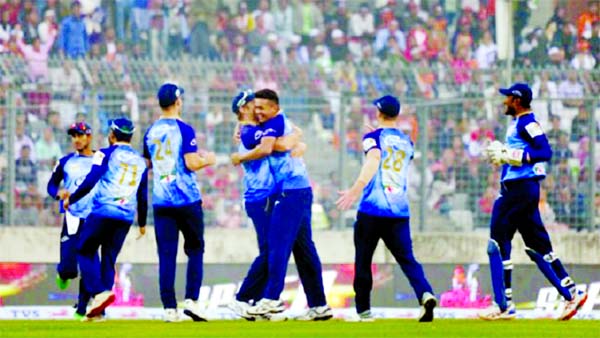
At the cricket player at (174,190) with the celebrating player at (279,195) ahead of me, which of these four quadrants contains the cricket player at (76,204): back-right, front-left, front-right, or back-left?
back-left

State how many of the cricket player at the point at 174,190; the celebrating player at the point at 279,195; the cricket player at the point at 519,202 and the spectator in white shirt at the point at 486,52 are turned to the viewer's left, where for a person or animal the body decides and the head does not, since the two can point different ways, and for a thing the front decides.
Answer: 2

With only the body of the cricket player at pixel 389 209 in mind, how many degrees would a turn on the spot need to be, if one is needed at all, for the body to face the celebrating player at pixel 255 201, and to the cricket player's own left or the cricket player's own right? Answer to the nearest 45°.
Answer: approximately 45° to the cricket player's own left

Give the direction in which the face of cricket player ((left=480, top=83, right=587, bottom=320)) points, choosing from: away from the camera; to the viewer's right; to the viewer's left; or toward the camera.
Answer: to the viewer's left

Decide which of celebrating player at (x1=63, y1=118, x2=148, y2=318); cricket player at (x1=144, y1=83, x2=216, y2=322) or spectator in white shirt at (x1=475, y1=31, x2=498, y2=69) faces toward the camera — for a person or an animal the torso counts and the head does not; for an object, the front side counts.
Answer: the spectator in white shirt

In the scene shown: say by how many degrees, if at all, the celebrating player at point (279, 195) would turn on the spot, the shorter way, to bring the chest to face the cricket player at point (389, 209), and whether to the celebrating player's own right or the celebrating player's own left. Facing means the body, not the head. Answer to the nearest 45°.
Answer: approximately 180°

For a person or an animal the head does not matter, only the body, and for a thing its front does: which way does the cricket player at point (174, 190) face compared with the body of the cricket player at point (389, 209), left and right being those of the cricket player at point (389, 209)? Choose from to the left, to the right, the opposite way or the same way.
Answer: to the right

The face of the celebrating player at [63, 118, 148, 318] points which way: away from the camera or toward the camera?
away from the camera

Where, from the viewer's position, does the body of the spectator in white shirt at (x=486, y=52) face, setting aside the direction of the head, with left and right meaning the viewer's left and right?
facing the viewer

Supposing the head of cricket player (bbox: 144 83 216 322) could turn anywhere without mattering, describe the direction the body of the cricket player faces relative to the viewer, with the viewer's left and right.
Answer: facing away from the viewer and to the right of the viewer

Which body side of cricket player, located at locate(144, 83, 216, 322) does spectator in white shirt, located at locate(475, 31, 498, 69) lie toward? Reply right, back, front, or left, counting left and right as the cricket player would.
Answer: front
